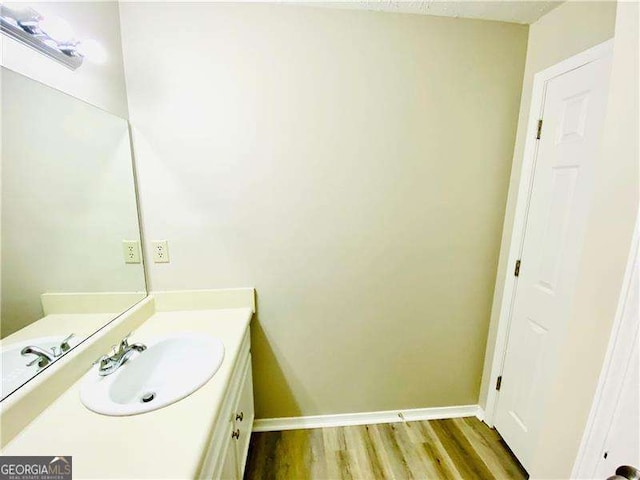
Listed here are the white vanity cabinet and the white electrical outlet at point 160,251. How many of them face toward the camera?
1

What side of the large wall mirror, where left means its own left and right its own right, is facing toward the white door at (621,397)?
front

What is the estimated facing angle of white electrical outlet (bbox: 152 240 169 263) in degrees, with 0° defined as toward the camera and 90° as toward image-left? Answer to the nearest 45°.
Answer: approximately 0°

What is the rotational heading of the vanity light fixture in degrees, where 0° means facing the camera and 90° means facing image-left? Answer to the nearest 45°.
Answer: approximately 315°

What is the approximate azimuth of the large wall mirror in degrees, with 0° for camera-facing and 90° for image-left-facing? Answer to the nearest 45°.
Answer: approximately 315°

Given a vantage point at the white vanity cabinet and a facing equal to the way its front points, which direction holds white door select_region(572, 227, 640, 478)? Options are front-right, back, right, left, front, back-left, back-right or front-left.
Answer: front-right

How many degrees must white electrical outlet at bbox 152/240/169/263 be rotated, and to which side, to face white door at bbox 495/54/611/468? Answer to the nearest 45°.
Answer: approximately 45° to its left

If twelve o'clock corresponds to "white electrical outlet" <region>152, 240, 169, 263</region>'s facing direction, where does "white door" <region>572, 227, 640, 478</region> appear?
The white door is roughly at 11 o'clock from the white electrical outlet.

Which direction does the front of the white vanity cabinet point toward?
to the viewer's right
